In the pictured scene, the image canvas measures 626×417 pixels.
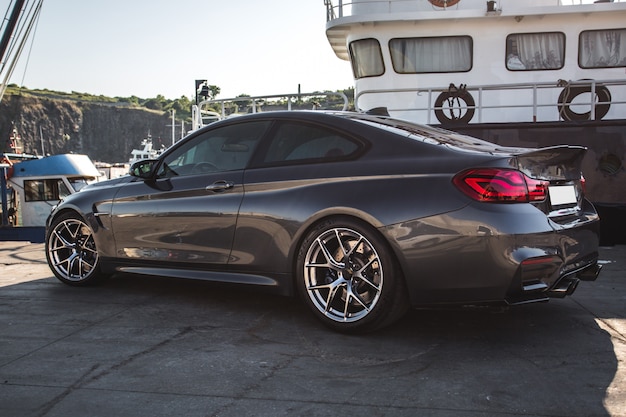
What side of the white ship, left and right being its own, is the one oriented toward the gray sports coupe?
left

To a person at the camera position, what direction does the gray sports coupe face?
facing away from the viewer and to the left of the viewer

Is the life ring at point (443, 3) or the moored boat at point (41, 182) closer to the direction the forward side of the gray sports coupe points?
the moored boat

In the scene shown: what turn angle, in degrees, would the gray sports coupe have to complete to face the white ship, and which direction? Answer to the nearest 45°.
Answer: approximately 45° to its right

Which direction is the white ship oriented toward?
to the viewer's left

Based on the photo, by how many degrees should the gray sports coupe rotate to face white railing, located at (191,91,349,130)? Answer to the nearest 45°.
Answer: approximately 45° to its right

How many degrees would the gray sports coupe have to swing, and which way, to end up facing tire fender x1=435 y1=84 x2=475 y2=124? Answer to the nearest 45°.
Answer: approximately 45° to its right

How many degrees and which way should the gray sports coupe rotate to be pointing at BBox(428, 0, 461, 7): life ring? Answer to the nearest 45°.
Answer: approximately 45° to its right

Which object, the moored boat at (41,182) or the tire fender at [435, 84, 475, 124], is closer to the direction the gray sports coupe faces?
the moored boat
